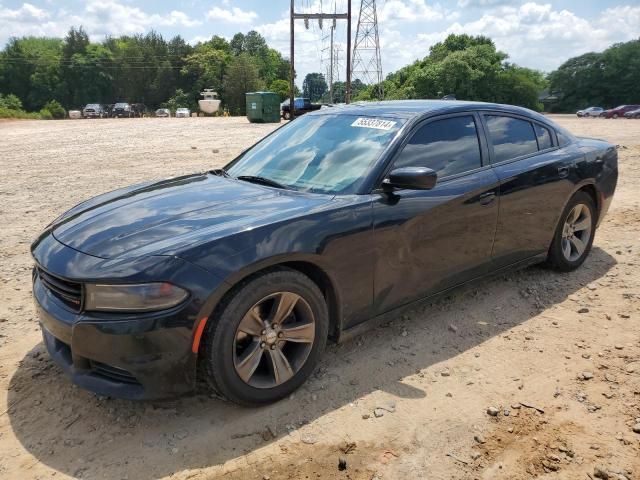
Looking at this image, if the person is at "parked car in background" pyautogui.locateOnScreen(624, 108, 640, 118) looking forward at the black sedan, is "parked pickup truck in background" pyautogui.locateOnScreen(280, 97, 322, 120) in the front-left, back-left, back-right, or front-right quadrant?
front-right

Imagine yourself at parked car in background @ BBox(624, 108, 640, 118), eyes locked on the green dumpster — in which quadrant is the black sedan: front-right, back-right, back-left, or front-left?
front-left

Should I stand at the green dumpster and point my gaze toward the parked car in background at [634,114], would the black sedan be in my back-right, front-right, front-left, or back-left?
back-right

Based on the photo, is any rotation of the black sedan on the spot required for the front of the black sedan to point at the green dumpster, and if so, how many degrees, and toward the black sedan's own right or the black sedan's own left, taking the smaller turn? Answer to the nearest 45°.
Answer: approximately 135° to the black sedan's own right

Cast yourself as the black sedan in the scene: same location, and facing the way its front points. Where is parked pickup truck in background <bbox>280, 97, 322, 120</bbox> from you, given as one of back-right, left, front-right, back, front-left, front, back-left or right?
back-right

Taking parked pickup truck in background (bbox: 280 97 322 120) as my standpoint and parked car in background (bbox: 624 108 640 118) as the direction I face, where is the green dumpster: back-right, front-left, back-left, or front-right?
back-right

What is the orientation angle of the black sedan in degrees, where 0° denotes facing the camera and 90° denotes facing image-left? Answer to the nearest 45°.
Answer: approximately 45°

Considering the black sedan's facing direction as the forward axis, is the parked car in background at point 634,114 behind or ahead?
behind
